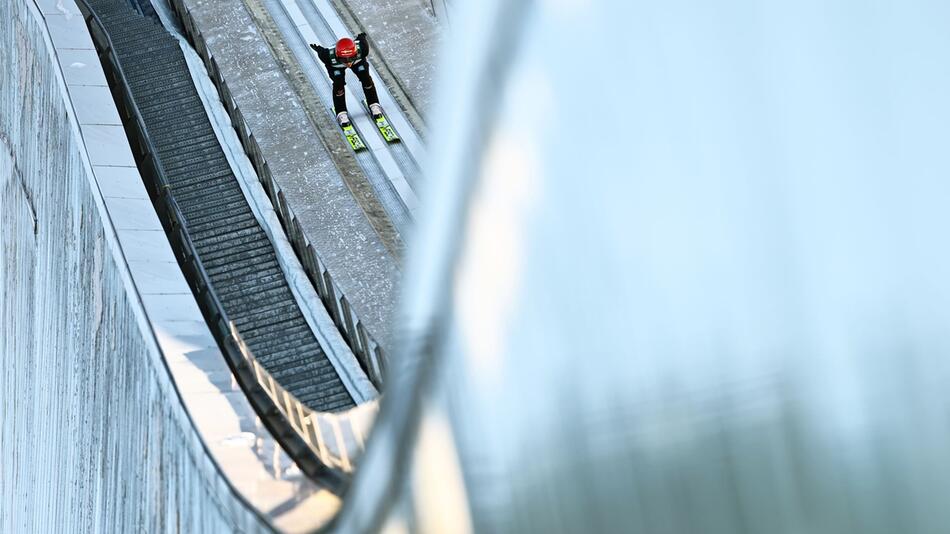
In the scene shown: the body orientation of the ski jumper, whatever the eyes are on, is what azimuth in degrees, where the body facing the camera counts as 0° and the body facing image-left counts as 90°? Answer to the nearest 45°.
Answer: approximately 0°
